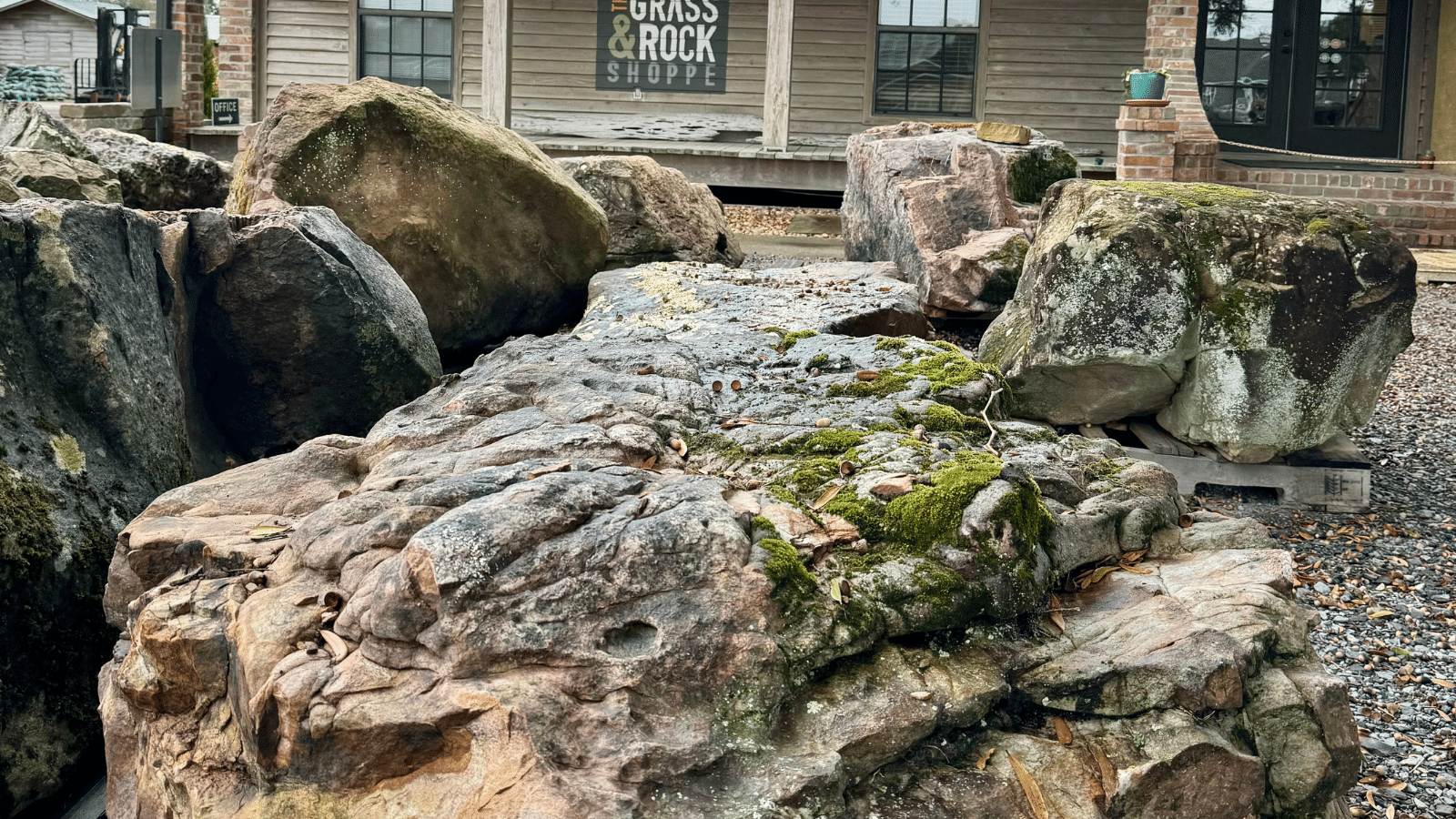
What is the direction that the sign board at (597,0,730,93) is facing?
toward the camera

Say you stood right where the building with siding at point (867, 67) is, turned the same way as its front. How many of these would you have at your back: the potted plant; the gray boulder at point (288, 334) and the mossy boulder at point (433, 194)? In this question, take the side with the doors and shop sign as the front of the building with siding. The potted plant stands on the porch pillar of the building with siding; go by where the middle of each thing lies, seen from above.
0

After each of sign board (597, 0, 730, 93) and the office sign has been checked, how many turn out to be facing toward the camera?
2

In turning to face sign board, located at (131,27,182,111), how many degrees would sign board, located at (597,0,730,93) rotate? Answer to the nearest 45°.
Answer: approximately 45° to its right

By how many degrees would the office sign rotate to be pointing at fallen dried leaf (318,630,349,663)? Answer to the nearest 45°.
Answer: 0° — it already faces it

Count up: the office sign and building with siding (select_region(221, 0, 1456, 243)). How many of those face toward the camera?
2

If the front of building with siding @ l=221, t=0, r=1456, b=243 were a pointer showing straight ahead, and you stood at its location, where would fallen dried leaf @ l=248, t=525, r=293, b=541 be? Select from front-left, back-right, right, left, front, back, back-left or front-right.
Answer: front

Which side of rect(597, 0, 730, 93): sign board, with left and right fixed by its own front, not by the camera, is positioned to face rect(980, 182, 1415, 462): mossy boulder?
front

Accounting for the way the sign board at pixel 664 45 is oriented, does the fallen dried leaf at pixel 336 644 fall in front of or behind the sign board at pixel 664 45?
in front

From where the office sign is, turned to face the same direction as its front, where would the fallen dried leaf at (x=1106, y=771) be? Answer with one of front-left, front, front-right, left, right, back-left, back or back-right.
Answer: front

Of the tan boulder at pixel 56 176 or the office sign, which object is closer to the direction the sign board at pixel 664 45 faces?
the tan boulder

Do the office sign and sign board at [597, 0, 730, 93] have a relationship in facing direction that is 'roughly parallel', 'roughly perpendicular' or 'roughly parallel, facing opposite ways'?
roughly parallel

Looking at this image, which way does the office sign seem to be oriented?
toward the camera

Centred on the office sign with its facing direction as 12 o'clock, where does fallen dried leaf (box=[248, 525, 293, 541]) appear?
The fallen dried leaf is roughly at 12 o'clock from the office sign.

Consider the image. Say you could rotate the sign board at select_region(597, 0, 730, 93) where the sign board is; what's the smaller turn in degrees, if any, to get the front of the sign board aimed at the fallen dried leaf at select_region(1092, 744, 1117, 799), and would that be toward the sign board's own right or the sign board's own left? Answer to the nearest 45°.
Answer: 0° — it already faces it

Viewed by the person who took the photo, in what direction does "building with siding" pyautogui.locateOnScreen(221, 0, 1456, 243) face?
facing the viewer

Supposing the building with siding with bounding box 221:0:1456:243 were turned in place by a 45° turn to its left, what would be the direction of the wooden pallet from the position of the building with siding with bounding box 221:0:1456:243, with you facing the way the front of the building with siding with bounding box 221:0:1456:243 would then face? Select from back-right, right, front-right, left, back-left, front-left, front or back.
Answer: front-right
